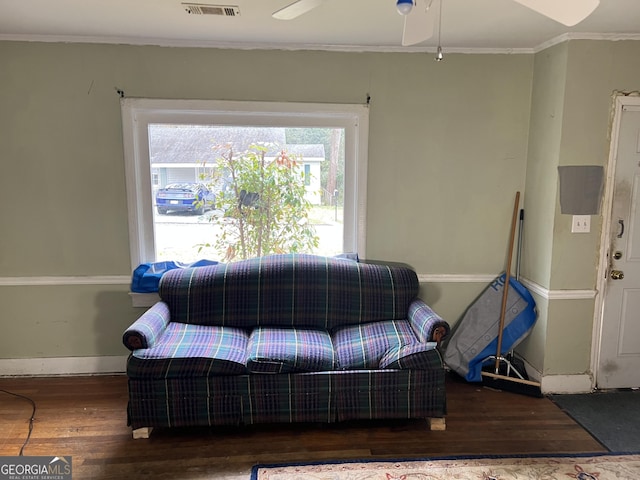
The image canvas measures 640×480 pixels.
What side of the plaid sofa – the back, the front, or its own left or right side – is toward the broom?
left

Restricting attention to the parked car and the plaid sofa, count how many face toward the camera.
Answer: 1

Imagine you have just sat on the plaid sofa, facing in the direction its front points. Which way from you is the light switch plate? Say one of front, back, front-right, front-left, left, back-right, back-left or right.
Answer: left

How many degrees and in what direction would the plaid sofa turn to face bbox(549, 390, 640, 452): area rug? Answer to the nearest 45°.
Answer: approximately 90° to its left

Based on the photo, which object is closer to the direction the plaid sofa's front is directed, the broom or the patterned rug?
the patterned rug
